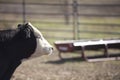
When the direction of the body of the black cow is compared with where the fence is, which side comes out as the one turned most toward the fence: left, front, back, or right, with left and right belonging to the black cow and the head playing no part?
left

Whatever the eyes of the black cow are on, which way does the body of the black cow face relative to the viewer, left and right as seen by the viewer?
facing to the right of the viewer
